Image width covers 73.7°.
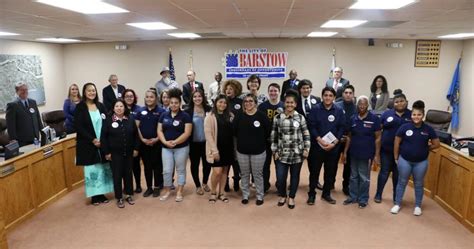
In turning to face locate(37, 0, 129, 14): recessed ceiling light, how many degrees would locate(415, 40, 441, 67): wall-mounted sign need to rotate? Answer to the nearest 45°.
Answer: approximately 45° to its right

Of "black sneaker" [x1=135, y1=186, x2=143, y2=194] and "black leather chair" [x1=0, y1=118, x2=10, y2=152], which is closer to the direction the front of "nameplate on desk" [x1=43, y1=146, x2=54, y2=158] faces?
the black sneaker

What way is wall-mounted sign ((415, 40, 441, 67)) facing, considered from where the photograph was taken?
facing the viewer

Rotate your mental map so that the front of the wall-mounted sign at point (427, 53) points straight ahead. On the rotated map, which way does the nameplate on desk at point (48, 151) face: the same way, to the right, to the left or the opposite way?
to the left

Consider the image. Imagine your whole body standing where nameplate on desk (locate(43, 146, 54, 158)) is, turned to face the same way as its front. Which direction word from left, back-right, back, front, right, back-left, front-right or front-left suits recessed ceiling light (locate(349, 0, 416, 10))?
front

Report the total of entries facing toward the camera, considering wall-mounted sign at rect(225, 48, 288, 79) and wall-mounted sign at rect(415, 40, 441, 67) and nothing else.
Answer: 2

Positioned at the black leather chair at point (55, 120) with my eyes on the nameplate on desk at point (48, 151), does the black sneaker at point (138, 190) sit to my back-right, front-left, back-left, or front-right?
front-left

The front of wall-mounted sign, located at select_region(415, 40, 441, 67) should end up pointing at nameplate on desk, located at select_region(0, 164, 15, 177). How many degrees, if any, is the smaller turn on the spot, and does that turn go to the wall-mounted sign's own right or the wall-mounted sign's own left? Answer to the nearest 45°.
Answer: approximately 45° to the wall-mounted sign's own right

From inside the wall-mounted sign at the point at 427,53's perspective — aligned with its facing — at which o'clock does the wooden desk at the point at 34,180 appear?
The wooden desk is roughly at 1 o'clock from the wall-mounted sign.

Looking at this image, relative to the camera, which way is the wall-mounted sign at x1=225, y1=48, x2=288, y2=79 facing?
toward the camera

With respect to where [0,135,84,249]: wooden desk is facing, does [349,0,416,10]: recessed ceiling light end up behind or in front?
in front

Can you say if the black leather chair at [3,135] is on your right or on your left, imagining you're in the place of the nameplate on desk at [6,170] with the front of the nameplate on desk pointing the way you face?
on your left

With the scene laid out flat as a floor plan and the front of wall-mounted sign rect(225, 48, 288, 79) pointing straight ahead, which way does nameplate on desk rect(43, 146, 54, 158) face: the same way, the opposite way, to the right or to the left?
to the left

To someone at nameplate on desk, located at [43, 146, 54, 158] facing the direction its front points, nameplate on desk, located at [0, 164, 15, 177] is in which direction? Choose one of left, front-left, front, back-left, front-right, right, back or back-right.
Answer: right

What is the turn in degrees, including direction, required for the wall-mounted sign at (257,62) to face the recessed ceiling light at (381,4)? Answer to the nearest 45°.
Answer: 0° — it already faces it

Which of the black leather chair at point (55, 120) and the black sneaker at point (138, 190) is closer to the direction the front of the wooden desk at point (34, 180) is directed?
the black sneaker

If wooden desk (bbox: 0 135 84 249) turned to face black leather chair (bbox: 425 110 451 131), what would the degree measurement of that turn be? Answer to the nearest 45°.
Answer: approximately 45° to its left

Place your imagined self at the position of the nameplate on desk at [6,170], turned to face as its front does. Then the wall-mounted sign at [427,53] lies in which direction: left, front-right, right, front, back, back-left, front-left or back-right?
front-left

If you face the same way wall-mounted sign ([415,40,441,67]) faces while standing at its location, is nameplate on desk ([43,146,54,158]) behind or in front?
in front

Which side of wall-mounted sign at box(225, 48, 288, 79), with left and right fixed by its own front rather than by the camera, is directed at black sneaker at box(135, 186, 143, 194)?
front

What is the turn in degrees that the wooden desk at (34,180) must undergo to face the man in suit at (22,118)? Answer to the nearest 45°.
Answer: approximately 135° to its left
